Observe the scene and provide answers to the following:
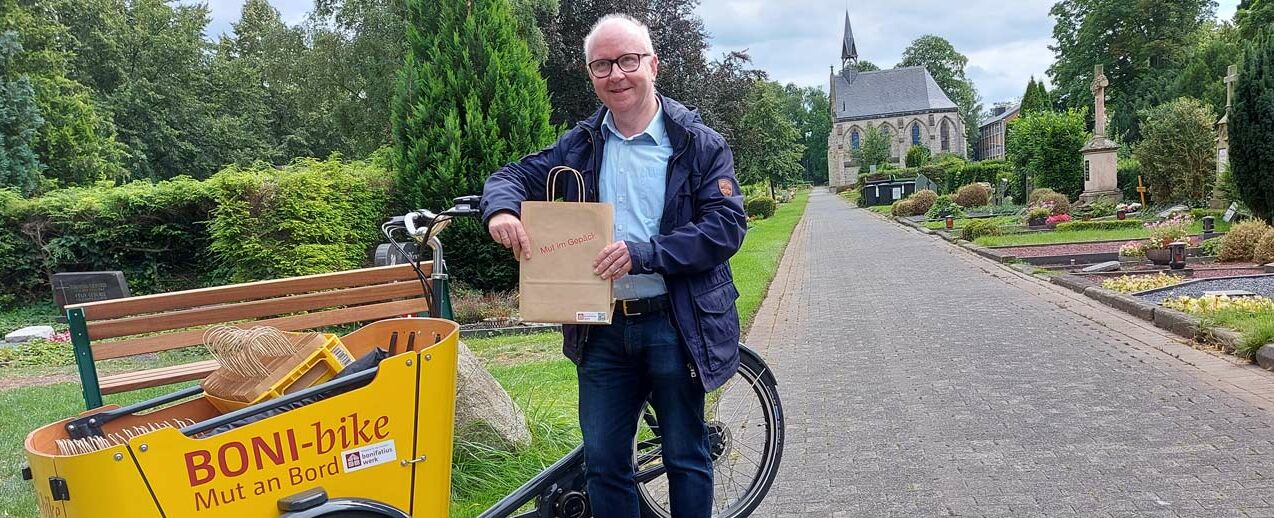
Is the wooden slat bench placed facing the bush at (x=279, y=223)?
no

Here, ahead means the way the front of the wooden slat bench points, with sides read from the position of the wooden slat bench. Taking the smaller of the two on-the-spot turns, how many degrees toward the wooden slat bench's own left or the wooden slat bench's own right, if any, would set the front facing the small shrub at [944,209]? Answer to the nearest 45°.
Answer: approximately 90° to the wooden slat bench's own left

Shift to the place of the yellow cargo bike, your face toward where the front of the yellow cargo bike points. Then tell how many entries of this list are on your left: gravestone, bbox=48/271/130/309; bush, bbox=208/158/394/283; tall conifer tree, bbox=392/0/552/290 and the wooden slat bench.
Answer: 0

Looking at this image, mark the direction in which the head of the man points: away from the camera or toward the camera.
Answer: toward the camera

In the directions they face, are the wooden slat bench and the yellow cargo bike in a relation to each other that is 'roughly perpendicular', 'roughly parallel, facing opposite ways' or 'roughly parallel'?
roughly perpendicular

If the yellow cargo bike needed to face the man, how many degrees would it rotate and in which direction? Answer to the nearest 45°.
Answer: approximately 135° to its left

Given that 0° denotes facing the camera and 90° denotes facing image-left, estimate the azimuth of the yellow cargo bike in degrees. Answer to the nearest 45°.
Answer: approximately 45°

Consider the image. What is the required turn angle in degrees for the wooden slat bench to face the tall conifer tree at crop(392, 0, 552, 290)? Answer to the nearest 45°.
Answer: approximately 90° to its left

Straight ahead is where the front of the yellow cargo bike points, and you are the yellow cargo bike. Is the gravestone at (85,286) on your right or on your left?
on your right

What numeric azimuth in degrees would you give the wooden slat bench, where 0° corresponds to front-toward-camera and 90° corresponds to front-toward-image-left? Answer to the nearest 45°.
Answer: approximately 315°

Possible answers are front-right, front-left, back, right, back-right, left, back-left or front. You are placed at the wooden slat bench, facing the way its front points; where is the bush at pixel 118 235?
back-left

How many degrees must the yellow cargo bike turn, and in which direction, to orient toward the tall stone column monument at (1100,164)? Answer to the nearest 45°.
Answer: approximately 180°

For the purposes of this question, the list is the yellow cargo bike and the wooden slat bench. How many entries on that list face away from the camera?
0
